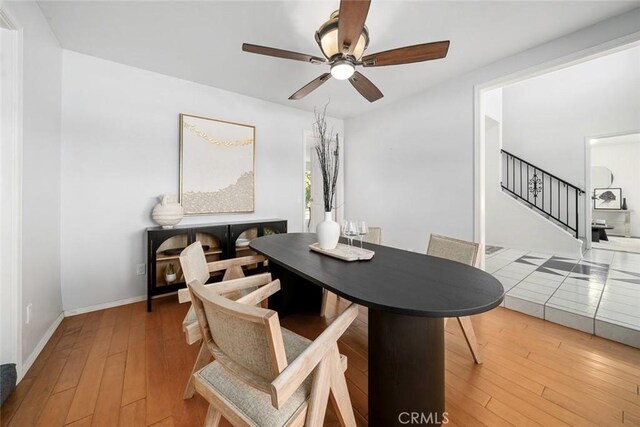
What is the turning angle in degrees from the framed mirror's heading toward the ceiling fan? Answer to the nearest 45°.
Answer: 0° — it already faces it

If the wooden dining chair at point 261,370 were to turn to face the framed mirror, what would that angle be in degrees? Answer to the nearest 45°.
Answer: approximately 45° to its right

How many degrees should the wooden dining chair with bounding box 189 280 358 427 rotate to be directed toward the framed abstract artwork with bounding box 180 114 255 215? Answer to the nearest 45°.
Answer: approximately 45° to its left

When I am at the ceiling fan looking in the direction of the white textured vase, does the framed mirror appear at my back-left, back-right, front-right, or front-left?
back-right

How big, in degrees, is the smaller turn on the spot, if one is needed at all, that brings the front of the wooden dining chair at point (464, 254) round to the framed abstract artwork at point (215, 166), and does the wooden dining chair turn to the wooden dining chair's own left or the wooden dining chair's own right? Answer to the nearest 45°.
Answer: approximately 45° to the wooden dining chair's own right

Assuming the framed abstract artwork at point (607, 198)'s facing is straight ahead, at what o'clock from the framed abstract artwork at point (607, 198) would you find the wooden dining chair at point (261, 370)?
The wooden dining chair is roughly at 12 o'clock from the framed abstract artwork.

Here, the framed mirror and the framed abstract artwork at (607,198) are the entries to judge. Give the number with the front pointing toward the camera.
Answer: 2

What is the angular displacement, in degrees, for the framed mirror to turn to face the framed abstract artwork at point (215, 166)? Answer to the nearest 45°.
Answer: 0° — it already faces it
